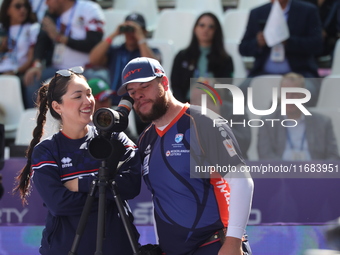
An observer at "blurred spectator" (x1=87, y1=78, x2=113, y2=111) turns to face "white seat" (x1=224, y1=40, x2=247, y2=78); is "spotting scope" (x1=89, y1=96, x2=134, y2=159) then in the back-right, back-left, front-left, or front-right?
back-right

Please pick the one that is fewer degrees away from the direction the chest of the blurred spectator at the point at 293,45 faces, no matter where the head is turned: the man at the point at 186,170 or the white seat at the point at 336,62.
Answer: the man

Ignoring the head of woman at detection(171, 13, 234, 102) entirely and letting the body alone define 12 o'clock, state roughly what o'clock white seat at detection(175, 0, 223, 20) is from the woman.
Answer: The white seat is roughly at 6 o'clock from the woman.

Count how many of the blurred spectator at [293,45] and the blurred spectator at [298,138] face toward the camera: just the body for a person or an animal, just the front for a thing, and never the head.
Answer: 2
